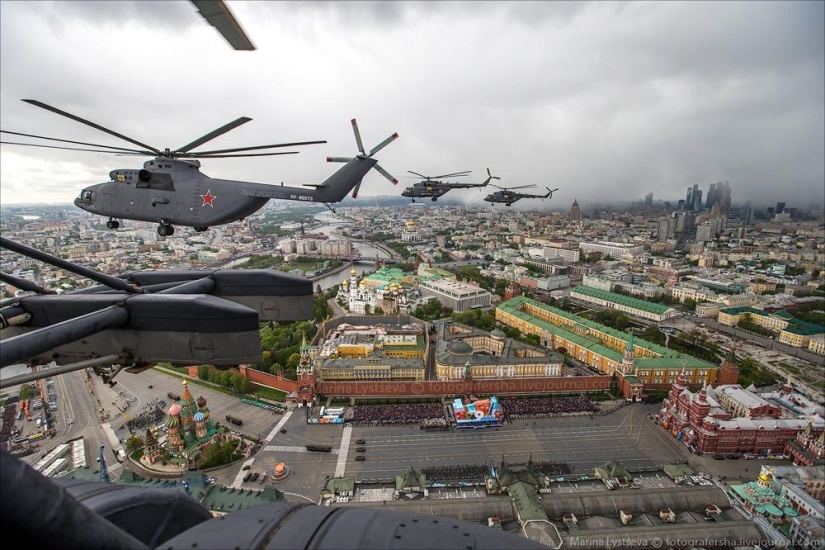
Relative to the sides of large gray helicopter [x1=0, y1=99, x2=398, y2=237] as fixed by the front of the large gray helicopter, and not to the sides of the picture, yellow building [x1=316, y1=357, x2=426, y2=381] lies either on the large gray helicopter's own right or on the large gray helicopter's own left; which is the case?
on the large gray helicopter's own right

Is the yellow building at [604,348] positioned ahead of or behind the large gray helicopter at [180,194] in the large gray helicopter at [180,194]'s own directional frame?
behind

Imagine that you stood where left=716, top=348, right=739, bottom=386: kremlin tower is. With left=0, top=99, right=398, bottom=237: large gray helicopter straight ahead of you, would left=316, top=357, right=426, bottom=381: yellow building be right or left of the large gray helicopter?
right

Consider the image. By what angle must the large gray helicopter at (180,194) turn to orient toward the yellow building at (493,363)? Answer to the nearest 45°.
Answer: approximately 135° to its right

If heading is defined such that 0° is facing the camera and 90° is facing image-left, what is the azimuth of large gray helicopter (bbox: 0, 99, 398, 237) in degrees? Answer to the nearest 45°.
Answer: approximately 90°
